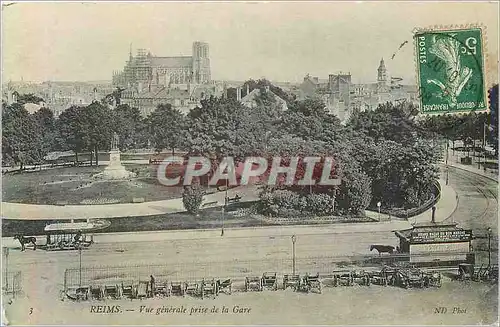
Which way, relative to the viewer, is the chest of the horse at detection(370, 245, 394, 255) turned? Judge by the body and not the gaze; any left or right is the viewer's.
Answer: facing to the left of the viewer

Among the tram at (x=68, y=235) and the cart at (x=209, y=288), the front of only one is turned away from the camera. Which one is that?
the cart

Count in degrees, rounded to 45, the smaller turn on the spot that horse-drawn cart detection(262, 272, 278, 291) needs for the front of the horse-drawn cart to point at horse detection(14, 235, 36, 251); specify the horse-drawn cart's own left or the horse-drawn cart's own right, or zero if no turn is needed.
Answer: approximately 90° to the horse-drawn cart's own left

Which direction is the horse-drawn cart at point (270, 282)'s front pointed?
away from the camera

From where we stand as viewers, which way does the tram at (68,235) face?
facing to the left of the viewer

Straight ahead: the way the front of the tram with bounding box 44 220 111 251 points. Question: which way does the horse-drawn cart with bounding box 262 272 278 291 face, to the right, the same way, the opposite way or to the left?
to the right

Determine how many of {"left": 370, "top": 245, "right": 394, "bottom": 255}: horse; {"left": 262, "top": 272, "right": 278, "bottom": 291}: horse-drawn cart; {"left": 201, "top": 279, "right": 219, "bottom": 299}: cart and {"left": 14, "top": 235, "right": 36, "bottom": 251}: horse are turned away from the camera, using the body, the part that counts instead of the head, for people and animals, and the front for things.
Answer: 2

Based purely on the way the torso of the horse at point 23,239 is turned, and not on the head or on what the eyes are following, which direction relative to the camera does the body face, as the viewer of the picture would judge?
to the viewer's left

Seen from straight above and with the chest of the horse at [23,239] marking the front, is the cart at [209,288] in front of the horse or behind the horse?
behind
